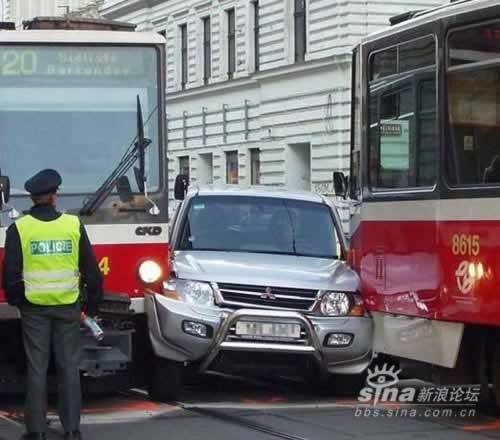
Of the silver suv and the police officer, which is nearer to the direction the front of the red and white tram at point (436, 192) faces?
the silver suv

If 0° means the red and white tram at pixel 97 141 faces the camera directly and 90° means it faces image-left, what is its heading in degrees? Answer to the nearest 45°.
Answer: approximately 0°

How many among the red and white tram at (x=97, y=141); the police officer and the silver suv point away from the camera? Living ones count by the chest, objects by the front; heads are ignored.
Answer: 1

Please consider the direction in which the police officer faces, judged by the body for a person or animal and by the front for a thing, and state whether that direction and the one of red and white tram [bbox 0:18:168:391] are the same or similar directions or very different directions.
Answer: very different directions

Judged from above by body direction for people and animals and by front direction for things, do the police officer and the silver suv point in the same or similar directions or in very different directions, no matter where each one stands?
very different directions

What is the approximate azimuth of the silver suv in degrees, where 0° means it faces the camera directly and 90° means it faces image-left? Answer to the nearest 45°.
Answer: approximately 0°

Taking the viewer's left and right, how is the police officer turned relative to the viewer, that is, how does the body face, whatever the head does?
facing away from the viewer
